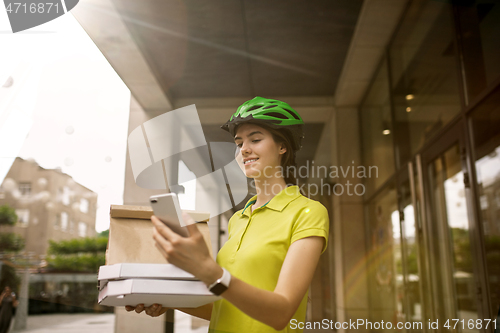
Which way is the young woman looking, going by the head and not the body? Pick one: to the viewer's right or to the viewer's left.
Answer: to the viewer's left

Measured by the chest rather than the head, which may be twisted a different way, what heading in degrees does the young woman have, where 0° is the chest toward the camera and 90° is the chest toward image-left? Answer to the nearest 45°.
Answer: approximately 45°

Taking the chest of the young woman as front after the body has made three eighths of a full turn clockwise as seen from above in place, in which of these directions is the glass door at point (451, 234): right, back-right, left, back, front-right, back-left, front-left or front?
front-right
